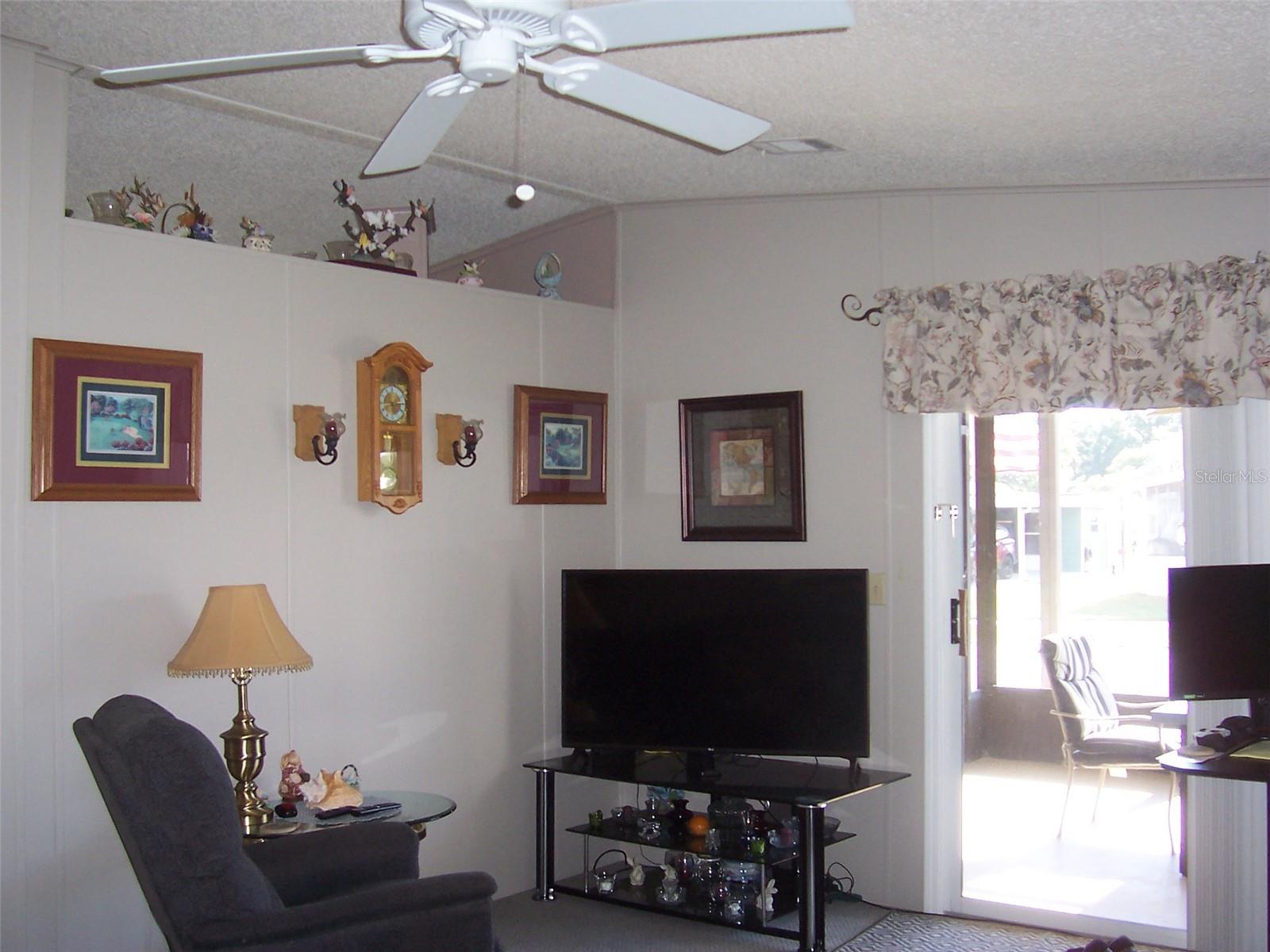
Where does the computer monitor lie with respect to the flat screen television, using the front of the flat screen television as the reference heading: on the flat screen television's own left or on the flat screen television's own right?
on the flat screen television's own left

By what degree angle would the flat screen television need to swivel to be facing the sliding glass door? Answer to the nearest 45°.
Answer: approximately 135° to its left

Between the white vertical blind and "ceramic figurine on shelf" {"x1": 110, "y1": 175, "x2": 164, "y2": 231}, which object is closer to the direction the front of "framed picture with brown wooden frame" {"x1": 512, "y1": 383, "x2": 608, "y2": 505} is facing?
the white vertical blind

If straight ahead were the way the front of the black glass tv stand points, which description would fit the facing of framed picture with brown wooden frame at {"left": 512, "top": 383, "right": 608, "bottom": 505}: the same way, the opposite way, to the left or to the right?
to the left

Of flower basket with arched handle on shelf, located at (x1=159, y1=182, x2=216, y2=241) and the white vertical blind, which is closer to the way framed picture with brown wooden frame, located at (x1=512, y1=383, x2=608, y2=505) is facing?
the white vertical blind

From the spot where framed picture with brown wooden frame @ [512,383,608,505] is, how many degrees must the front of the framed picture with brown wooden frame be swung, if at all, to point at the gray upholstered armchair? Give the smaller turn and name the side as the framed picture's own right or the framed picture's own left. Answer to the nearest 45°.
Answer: approximately 45° to the framed picture's own right
